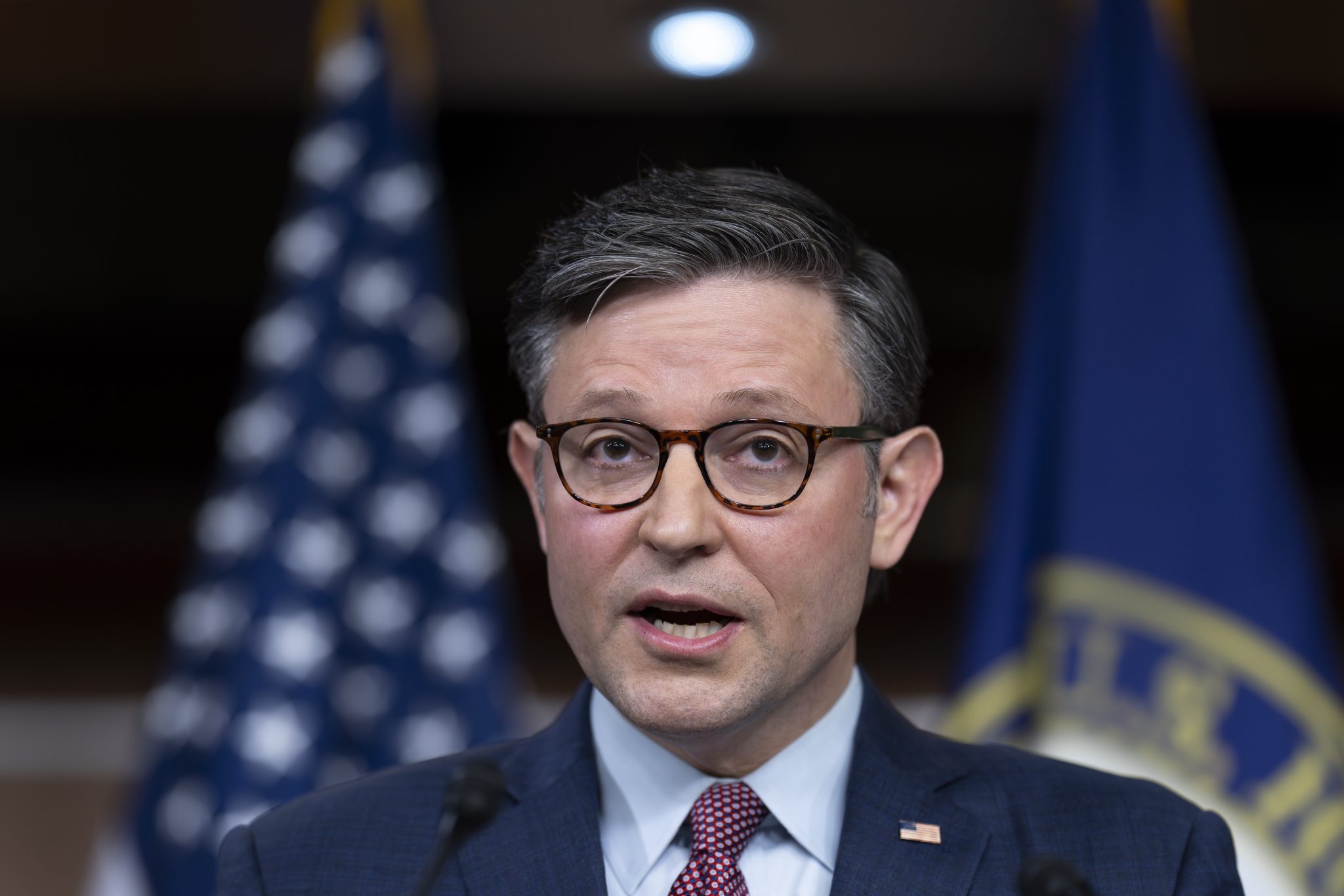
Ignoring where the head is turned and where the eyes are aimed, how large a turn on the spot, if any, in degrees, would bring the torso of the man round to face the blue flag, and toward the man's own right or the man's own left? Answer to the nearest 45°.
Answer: approximately 135° to the man's own left

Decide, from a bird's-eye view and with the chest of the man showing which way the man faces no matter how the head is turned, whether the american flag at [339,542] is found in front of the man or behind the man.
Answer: behind

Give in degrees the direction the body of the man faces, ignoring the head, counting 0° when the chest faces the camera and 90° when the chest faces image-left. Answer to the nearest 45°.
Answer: approximately 0°
